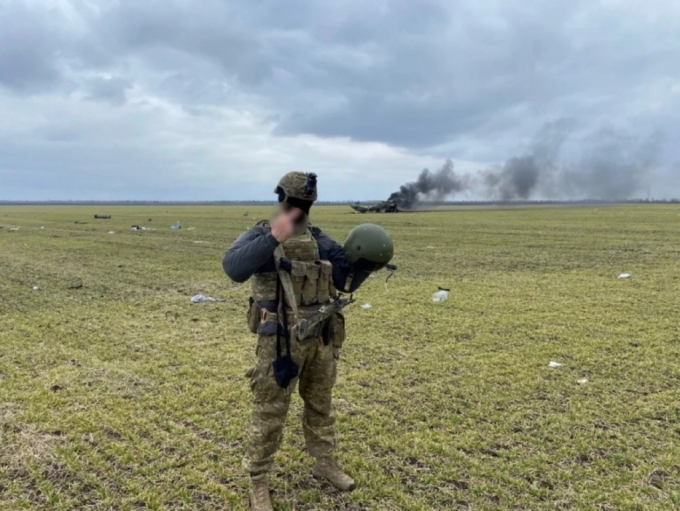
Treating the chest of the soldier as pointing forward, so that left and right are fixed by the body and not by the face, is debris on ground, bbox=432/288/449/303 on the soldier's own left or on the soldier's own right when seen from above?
on the soldier's own left

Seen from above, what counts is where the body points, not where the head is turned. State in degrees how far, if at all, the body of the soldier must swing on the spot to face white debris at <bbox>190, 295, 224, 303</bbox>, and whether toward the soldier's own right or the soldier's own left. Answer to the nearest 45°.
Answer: approximately 135° to the soldier's own left

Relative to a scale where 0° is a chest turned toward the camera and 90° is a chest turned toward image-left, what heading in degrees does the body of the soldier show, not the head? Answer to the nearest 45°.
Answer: approximately 315°
